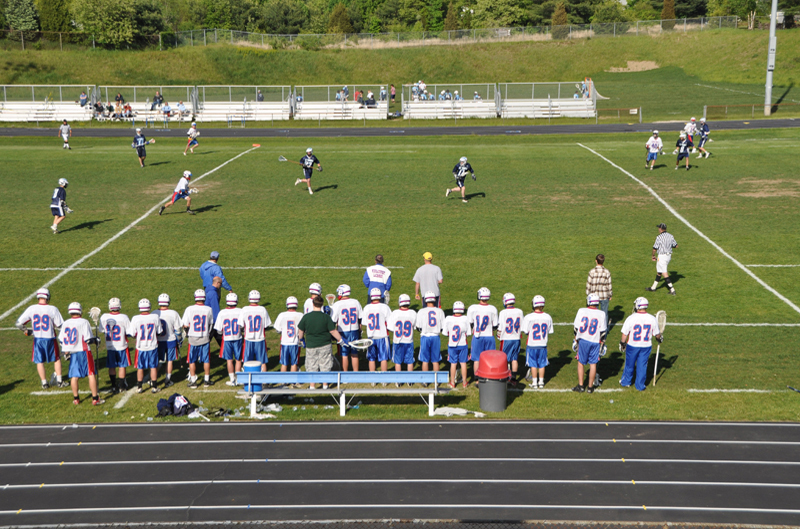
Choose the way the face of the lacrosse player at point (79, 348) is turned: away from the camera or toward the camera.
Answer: away from the camera

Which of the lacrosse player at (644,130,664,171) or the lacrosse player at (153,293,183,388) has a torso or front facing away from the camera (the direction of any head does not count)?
the lacrosse player at (153,293,183,388)

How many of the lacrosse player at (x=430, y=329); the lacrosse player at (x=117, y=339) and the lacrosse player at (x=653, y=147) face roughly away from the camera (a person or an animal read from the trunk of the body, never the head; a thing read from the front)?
2

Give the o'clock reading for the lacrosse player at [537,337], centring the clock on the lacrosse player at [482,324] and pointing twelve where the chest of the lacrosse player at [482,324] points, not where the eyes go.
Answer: the lacrosse player at [537,337] is roughly at 3 o'clock from the lacrosse player at [482,324].

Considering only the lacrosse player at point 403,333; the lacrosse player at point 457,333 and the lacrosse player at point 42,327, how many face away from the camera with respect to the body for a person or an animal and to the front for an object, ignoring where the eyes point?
3

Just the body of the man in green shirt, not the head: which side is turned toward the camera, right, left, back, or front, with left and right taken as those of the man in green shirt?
back

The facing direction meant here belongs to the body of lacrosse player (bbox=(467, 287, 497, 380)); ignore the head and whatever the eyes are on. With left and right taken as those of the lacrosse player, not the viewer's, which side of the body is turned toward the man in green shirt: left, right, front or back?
left

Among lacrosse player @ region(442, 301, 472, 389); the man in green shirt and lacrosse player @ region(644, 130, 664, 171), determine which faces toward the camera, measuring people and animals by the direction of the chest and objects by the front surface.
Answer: lacrosse player @ region(644, 130, 664, 171)

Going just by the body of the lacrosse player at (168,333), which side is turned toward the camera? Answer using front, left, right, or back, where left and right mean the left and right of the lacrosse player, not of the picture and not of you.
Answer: back

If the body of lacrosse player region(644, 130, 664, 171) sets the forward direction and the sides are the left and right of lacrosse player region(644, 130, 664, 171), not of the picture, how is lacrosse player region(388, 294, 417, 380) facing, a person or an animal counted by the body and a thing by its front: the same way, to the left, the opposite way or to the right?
the opposite way

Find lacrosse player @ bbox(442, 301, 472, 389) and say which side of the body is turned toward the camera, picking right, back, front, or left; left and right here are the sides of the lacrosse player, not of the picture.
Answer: back

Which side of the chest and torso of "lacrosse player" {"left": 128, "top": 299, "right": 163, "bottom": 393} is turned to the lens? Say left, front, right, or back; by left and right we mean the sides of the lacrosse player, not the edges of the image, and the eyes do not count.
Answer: back

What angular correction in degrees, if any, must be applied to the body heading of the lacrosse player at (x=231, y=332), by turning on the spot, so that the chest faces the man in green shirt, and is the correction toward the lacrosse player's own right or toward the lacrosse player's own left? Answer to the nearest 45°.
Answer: approximately 135° to the lacrosse player's own right

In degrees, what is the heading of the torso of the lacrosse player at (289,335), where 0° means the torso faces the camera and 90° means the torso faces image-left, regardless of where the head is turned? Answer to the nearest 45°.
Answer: approximately 180°

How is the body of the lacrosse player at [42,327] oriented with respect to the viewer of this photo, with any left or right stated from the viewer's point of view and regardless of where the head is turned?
facing away from the viewer
